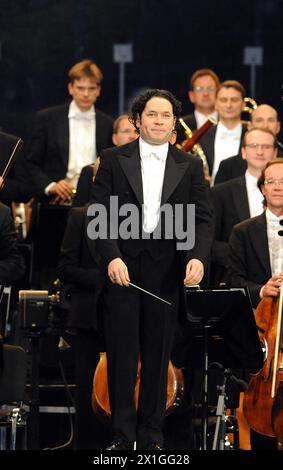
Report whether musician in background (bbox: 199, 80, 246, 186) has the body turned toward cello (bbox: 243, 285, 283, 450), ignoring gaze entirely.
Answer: yes

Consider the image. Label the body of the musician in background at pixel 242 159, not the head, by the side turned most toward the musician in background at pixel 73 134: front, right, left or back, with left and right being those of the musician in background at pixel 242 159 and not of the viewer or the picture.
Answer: right

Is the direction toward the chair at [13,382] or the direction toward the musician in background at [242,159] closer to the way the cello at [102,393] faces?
the chair

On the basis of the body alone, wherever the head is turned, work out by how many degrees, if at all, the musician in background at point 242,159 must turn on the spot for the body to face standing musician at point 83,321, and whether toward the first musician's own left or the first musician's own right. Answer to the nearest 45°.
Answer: approximately 45° to the first musician's own right

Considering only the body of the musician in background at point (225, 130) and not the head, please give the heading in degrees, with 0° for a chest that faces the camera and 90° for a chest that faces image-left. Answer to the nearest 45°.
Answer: approximately 0°
